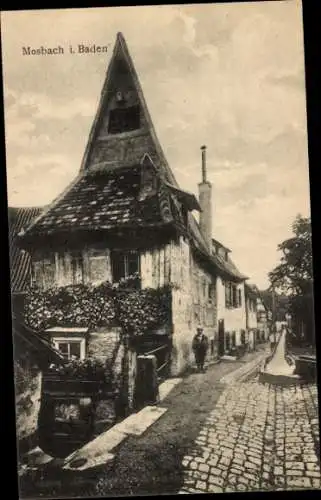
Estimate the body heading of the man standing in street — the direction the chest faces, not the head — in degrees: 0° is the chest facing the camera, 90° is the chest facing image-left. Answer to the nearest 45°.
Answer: approximately 0°
